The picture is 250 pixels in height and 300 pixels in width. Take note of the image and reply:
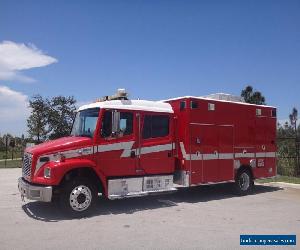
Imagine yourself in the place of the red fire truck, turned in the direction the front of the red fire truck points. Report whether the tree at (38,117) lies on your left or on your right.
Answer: on your right

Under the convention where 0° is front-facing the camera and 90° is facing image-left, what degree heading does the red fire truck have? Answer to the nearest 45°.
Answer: approximately 45°

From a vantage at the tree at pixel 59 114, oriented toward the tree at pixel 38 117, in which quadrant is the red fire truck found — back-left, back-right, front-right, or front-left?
back-left

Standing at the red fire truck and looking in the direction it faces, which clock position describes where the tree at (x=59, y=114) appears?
The tree is roughly at 4 o'clock from the red fire truck.

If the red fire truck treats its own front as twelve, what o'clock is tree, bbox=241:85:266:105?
The tree is roughly at 5 o'clock from the red fire truck.

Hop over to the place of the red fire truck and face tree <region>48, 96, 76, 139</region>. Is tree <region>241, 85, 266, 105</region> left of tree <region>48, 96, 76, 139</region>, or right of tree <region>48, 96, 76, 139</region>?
right
